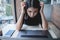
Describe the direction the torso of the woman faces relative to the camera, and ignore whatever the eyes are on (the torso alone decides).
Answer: toward the camera
